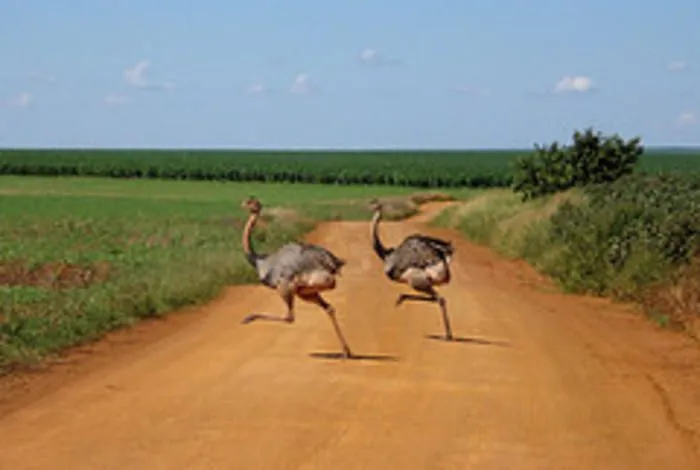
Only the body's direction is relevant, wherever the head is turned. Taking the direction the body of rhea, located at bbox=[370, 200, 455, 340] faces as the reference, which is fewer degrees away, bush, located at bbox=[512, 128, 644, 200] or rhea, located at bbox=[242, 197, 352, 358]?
the rhea

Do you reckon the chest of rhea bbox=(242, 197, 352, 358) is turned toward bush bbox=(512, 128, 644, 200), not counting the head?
no

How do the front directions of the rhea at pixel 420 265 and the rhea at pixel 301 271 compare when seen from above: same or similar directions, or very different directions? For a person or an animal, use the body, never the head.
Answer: same or similar directions

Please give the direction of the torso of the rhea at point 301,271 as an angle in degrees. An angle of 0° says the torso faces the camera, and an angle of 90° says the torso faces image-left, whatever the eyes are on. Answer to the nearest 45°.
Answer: approximately 90°

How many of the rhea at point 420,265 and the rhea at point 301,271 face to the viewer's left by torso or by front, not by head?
2

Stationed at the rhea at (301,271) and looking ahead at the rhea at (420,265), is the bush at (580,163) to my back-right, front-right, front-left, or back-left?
front-left

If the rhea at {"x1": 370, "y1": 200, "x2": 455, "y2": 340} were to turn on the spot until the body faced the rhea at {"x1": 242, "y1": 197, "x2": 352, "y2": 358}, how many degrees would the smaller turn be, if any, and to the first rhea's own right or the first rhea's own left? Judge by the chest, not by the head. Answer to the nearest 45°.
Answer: approximately 45° to the first rhea's own left

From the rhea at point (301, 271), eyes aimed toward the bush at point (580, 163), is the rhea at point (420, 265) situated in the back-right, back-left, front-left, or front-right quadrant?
front-right

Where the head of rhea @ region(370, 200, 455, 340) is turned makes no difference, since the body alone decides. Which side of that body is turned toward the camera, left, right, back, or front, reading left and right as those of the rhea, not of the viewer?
left

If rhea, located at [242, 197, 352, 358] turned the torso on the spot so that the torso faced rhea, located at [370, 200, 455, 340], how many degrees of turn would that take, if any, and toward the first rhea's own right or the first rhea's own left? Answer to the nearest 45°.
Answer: approximately 135° to the first rhea's own right

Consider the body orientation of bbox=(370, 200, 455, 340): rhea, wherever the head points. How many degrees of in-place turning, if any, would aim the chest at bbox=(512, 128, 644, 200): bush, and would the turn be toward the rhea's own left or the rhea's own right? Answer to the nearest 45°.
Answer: approximately 90° to the rhea's own right
